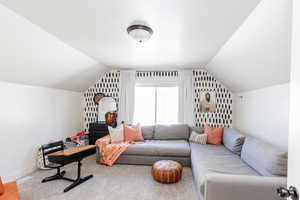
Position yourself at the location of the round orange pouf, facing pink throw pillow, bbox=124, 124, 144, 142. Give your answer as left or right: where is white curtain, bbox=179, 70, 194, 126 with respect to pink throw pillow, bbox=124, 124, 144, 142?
right

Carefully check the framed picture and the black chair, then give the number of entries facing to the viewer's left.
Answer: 0

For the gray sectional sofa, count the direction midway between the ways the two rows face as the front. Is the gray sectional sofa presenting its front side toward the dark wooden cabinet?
no

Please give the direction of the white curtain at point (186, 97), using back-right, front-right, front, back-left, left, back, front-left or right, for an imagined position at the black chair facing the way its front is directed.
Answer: front-left

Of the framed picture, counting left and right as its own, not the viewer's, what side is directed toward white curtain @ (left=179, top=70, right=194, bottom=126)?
right

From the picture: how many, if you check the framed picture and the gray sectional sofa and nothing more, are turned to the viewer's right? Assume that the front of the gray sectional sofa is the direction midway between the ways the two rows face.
0

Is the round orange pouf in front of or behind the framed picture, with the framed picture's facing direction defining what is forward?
in front

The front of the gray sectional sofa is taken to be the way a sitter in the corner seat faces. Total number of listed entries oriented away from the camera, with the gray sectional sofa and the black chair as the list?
0

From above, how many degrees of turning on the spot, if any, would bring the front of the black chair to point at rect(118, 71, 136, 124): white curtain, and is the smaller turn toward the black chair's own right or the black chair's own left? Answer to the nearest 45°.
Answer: approximately 90° to the black chair's own left

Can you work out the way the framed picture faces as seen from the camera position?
facing the viewer

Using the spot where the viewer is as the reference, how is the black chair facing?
facing the viewer and to the right of the viewer

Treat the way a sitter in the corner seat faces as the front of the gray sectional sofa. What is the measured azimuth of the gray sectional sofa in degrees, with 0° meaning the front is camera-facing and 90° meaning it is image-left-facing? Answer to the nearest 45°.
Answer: approximately 45°

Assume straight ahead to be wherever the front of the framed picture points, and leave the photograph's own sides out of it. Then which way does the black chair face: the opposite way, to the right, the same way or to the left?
to the left

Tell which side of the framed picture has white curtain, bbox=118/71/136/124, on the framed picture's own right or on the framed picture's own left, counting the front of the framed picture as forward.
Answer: on the framed picture's own right

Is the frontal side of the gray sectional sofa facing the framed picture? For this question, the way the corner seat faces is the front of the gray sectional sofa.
no

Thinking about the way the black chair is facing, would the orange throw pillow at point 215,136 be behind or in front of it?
in front

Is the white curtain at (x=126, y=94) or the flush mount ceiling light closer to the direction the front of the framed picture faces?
the flush mount ceiling light

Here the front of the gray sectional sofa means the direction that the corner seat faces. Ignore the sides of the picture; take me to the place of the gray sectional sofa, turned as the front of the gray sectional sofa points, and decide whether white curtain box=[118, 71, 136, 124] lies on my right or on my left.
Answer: on my right
